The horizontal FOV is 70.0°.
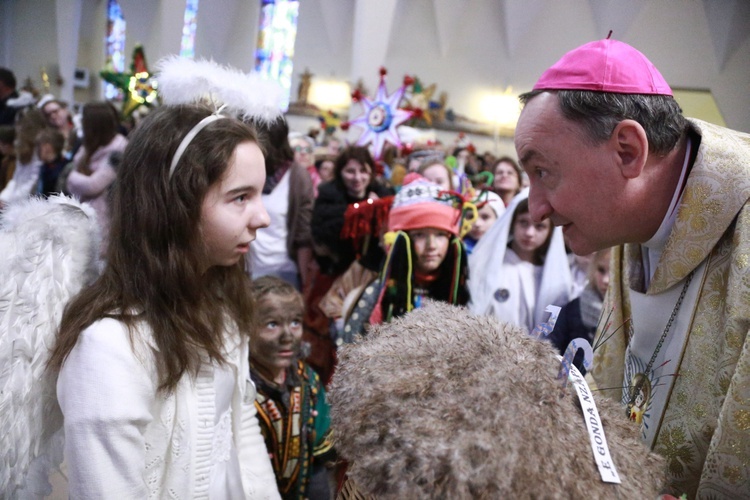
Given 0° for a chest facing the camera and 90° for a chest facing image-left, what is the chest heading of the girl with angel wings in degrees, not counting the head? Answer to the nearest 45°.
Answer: approximately 315°

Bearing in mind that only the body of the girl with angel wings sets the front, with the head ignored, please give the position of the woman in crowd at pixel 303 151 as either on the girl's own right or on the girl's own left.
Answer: on the girl's own left

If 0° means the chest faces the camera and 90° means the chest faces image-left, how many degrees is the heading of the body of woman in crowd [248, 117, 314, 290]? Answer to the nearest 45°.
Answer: approximately 45°

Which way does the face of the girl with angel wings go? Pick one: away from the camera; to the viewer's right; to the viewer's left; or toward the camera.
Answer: to the viewer's right

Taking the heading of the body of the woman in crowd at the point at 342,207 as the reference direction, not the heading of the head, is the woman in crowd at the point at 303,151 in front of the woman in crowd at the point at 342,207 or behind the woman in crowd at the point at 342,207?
behind

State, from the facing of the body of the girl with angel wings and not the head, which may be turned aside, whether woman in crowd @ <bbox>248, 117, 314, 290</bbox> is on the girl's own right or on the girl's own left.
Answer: on the girl's own left

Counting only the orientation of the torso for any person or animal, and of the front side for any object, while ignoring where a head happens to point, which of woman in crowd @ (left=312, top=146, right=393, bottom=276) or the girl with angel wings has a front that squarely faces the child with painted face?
the woman in crowd

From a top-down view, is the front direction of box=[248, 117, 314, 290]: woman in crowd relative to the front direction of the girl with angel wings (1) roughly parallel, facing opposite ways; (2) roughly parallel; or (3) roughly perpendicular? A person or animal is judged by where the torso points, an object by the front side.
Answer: roughly perpendicular

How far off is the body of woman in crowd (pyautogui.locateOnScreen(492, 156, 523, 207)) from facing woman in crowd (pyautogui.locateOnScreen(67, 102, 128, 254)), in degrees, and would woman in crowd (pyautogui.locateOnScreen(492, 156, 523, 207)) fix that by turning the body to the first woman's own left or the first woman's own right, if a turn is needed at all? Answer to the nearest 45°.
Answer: approximately 45° to the first woman's own right
